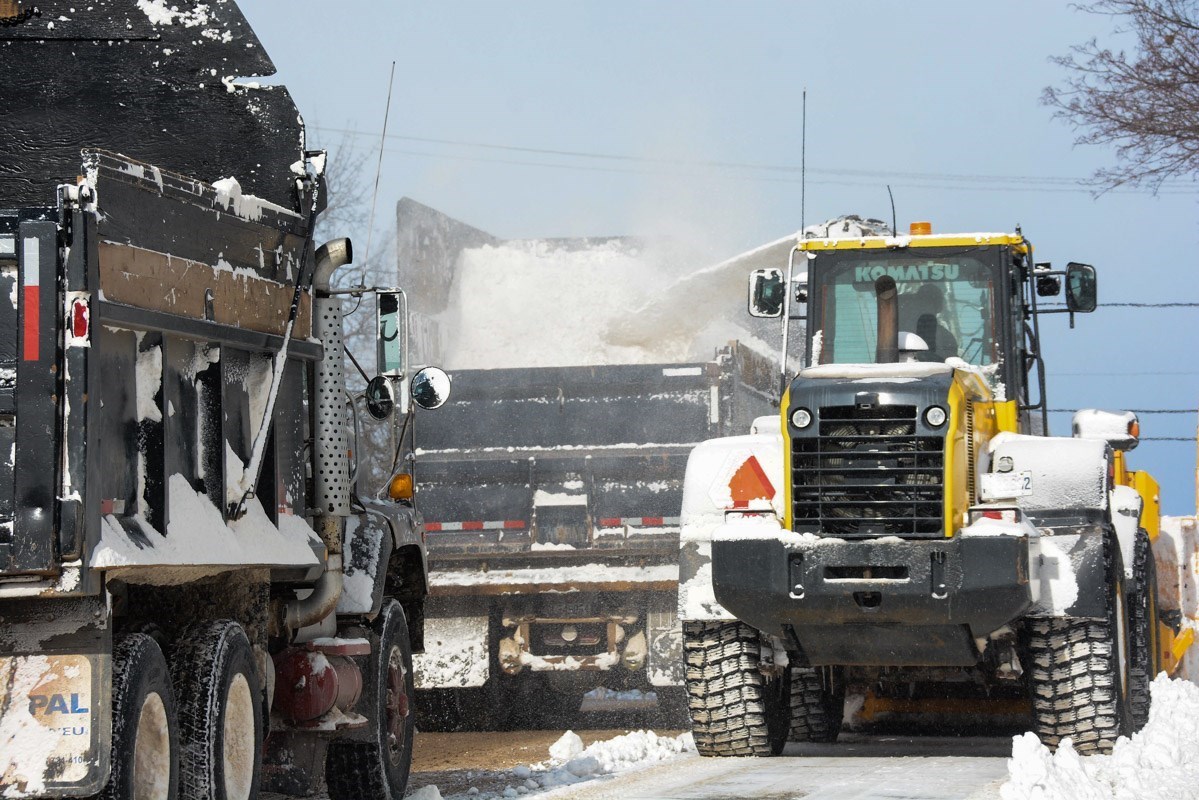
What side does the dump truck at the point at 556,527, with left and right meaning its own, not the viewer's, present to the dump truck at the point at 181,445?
back

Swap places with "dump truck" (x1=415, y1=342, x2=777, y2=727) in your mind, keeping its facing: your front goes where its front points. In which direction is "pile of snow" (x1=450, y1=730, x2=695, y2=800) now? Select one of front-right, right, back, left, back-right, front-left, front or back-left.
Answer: back

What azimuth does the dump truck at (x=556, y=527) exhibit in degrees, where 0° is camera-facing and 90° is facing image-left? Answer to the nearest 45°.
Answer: approximately 180°

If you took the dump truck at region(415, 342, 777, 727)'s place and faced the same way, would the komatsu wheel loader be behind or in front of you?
behind
